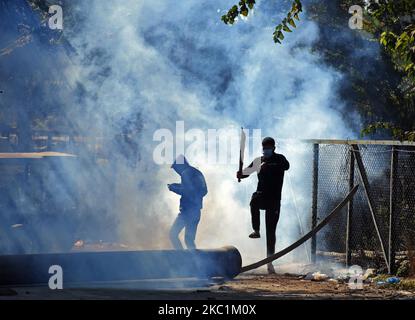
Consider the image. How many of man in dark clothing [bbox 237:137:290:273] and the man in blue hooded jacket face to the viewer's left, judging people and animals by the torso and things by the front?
1

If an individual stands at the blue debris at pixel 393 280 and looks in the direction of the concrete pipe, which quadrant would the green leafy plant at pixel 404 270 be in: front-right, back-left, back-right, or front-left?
back-right

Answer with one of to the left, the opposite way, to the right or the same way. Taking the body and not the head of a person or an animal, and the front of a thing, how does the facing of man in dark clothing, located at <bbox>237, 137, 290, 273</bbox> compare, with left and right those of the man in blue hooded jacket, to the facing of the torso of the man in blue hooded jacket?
to the left

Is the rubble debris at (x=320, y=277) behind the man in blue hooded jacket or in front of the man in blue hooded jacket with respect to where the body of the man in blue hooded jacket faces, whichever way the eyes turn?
behind

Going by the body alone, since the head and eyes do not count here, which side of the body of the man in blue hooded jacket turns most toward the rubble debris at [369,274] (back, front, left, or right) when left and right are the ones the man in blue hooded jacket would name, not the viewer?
back

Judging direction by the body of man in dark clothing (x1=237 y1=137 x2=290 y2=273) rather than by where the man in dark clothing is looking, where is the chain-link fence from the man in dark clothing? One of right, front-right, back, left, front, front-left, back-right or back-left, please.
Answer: left

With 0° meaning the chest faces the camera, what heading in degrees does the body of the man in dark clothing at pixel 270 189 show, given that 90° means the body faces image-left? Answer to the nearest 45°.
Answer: approximately 0°

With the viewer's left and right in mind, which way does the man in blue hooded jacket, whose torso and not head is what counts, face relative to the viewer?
facing to the left of the viewer

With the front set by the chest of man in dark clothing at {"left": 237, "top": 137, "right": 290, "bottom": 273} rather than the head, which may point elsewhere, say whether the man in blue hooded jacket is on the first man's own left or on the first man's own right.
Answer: on the first man's own right
